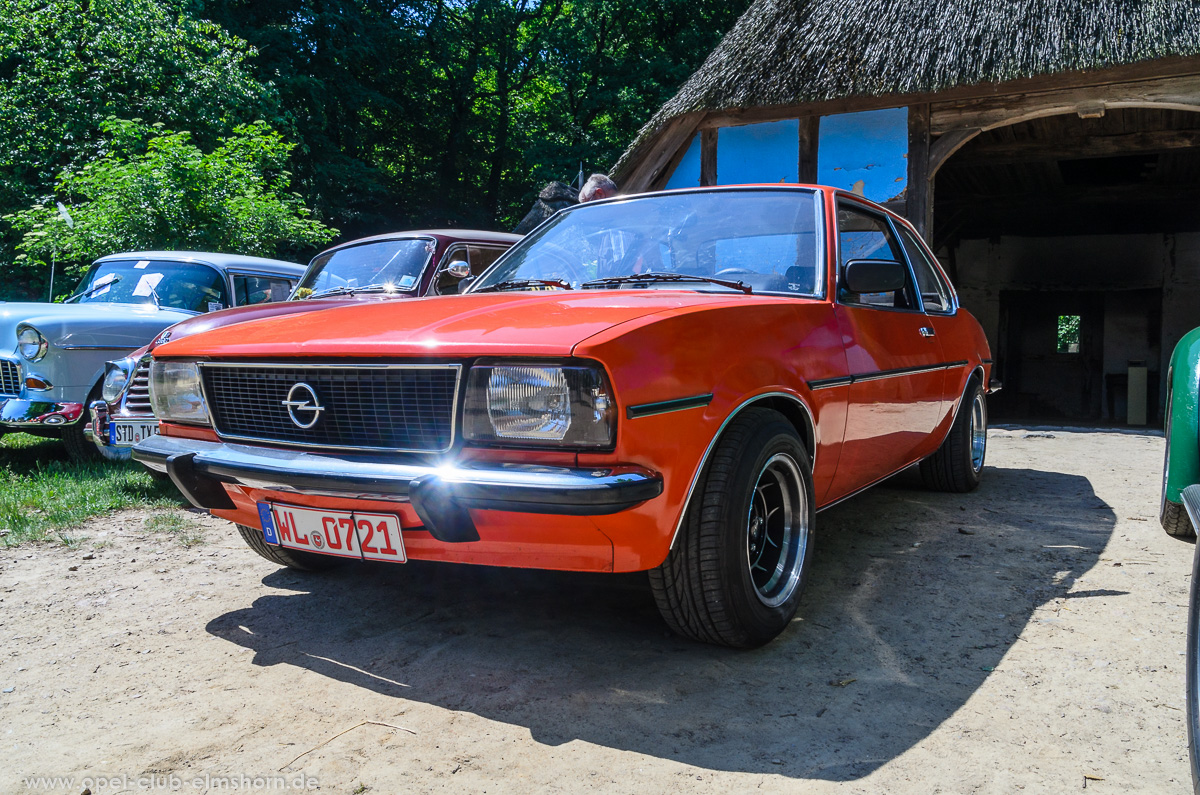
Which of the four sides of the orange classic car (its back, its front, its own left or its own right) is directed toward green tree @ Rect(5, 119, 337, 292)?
right

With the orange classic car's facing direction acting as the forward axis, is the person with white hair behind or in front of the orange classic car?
behind

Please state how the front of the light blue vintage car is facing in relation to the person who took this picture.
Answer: facing the viewer and to the left of the viewer

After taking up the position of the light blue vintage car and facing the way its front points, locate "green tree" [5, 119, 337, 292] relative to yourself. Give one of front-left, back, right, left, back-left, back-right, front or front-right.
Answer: back-right

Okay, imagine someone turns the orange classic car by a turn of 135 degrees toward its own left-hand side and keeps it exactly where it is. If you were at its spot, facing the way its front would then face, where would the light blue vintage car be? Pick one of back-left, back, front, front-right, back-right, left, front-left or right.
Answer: back-left

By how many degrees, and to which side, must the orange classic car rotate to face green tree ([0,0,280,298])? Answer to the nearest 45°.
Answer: approximately 90° to its right

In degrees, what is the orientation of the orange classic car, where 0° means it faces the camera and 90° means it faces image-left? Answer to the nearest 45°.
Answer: approximately 45°

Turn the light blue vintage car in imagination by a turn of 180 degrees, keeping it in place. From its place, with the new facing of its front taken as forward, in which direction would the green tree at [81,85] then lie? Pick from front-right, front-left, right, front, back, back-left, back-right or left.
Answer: front-left
